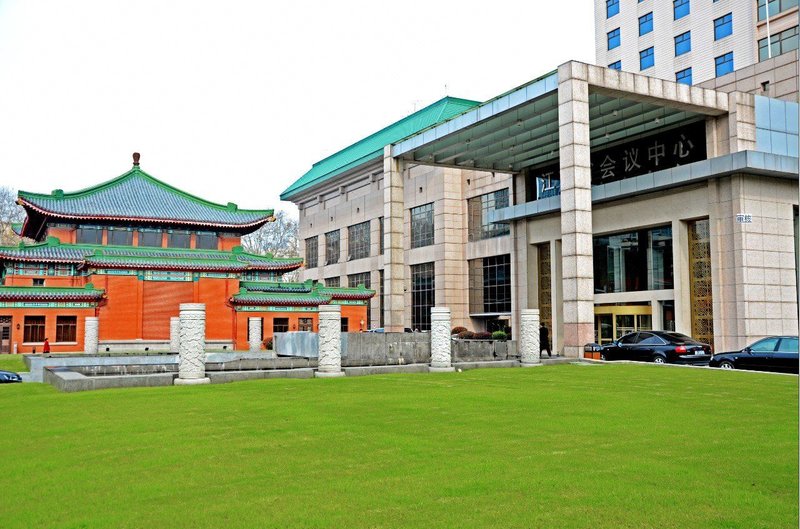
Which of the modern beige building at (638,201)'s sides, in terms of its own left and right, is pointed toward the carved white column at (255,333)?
right

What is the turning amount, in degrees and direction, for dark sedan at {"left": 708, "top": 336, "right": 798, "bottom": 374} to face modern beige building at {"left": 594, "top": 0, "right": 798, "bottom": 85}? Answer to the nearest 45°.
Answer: approximately 90° to its right

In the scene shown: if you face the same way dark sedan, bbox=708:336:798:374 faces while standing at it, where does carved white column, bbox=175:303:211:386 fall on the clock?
The carved white column is roughly at 11 o'clock from the dark sedan.

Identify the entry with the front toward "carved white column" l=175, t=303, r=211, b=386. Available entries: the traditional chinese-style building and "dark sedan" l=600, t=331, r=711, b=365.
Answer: the traditional chinese-style building

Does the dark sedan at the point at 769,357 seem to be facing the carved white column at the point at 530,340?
yes

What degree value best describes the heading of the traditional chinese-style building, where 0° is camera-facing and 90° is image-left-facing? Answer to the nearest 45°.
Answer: approximately 0°

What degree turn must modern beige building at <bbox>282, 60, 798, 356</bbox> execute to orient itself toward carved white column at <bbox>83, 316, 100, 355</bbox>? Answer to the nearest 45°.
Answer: approximately 45° to its right

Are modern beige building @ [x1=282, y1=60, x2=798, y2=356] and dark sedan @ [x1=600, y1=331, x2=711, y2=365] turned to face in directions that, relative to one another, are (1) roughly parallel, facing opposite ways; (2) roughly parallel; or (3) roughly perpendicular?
roughly perpendicular

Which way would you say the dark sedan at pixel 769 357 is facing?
to the viewer's left

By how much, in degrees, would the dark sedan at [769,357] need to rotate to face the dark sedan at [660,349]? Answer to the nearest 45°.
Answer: approximately 45° to its right
